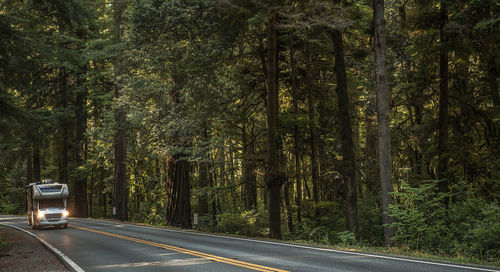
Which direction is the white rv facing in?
toward the camera

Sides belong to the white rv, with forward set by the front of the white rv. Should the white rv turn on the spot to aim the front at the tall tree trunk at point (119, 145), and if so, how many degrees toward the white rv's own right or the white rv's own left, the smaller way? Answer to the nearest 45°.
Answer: approximately 135° to the white rv's own left

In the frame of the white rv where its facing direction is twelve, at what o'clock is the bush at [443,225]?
The bush is roughly at 11 o'clock from the white rv.

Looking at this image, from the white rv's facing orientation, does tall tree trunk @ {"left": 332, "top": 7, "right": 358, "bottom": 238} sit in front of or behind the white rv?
in front

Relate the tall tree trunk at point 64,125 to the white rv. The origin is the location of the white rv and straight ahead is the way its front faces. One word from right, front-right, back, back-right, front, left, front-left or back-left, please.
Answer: back

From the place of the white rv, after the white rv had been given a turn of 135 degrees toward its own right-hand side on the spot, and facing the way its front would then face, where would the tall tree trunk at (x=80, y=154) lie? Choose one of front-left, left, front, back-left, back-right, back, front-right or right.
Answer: front-right

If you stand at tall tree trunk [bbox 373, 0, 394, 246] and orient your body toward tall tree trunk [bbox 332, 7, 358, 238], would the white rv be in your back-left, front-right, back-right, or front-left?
front-left

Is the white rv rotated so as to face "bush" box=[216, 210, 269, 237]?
no

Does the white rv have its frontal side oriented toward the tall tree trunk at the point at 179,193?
no

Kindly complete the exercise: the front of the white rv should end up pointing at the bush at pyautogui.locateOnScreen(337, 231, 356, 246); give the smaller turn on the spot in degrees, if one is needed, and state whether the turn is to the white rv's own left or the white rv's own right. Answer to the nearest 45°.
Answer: approximately 45° to the white rv's own left

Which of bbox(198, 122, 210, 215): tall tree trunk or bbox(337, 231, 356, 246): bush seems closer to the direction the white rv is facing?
the bush

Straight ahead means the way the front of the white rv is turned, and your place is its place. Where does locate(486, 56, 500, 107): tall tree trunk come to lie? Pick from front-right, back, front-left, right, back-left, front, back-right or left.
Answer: front-left

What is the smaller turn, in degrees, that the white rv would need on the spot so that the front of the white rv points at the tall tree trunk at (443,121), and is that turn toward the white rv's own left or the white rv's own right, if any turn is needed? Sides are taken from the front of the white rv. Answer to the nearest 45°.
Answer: approximately 45° to the white rv's own left

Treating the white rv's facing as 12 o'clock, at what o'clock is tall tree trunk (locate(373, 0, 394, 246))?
The tall tree trunk is roughly at 11 o'clock from the white rv.
